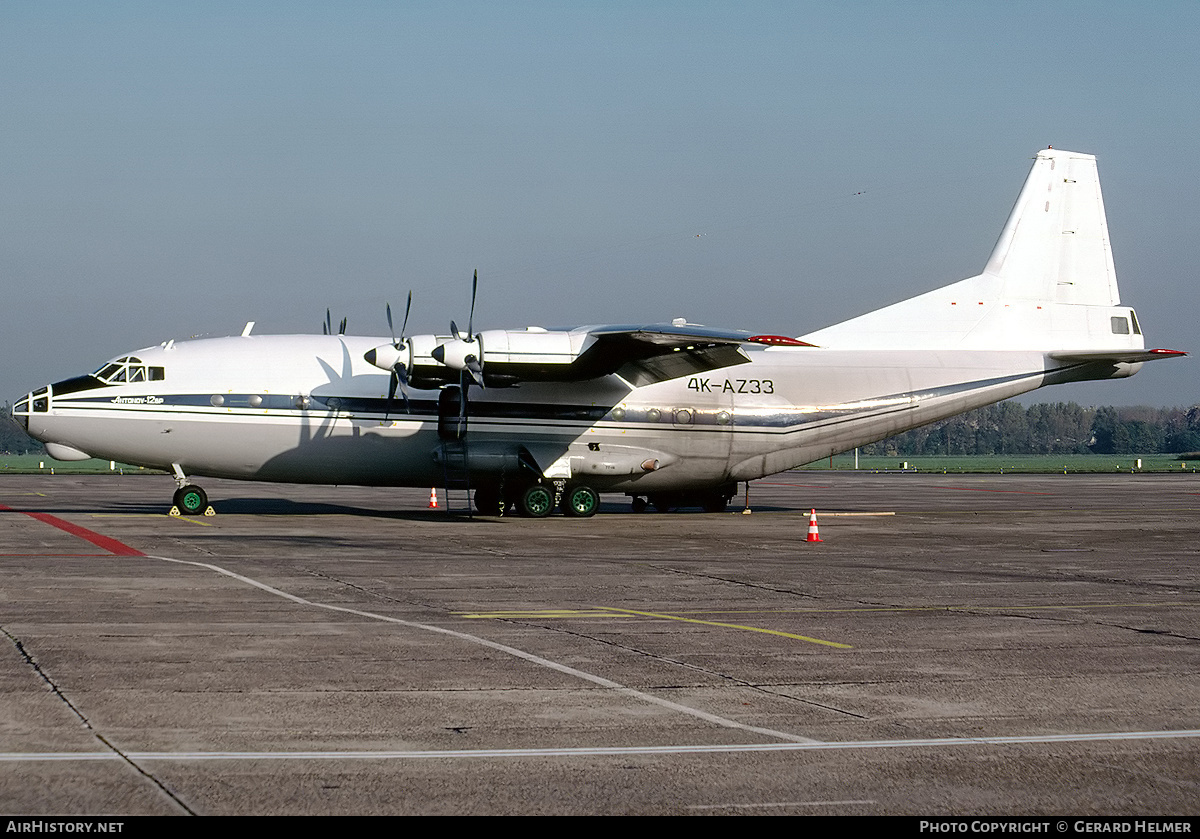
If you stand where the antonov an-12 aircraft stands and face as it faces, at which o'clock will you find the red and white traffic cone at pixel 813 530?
The red and white traffic cone is roughly at 8 o'clock from the antonov an-12 aircraft.

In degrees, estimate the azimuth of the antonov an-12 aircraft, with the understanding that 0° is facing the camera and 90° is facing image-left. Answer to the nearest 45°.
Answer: approximately 90°
